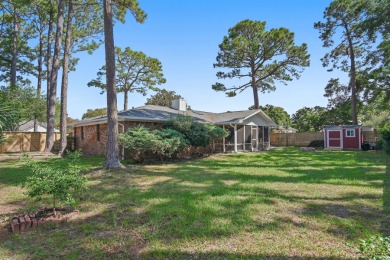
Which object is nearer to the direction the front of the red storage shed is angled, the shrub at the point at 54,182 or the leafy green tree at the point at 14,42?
the shrub

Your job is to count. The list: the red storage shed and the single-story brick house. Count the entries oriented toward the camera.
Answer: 1

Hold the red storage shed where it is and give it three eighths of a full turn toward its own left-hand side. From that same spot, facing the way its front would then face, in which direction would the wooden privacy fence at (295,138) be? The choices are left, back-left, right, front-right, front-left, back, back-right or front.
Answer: left

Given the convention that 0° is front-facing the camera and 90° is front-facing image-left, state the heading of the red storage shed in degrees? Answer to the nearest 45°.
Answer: approximately 0°

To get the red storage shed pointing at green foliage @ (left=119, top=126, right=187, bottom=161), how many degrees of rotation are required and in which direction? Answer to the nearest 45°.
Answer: approximately 45° to its right

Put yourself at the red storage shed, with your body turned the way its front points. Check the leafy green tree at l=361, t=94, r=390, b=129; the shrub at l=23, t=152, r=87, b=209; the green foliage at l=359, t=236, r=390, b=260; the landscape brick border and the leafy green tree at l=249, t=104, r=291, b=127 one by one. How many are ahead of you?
3

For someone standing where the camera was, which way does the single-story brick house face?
facing away from the viewer and to the left of the viewer

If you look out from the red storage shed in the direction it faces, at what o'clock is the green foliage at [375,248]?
The green foliage is roughly at 12 o'clock from the red storage shed.

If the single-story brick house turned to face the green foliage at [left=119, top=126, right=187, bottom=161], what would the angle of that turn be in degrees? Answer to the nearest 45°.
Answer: approximately 135° to its left

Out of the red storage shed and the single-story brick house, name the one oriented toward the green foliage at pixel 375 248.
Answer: the red storage shed
